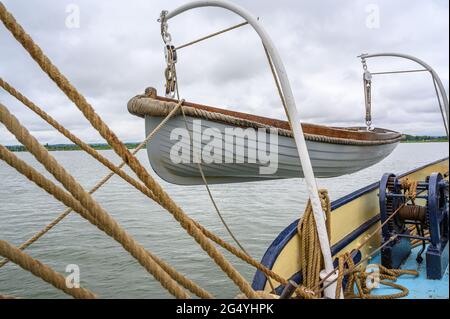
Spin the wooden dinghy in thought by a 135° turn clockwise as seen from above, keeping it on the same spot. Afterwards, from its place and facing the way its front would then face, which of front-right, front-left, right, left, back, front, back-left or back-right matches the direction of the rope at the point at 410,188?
right

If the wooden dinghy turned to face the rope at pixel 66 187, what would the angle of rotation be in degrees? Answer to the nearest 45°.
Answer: approximately 45° to its left

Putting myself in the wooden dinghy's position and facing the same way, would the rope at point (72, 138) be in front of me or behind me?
in front

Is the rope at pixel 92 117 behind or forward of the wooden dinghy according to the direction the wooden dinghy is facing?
forward

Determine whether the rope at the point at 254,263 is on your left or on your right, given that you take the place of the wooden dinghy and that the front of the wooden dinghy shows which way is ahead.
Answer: on your left

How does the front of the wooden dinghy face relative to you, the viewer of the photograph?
facing the viewer and to the left of the viewer

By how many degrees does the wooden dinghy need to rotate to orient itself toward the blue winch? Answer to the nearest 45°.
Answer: approximately 135° to its left
